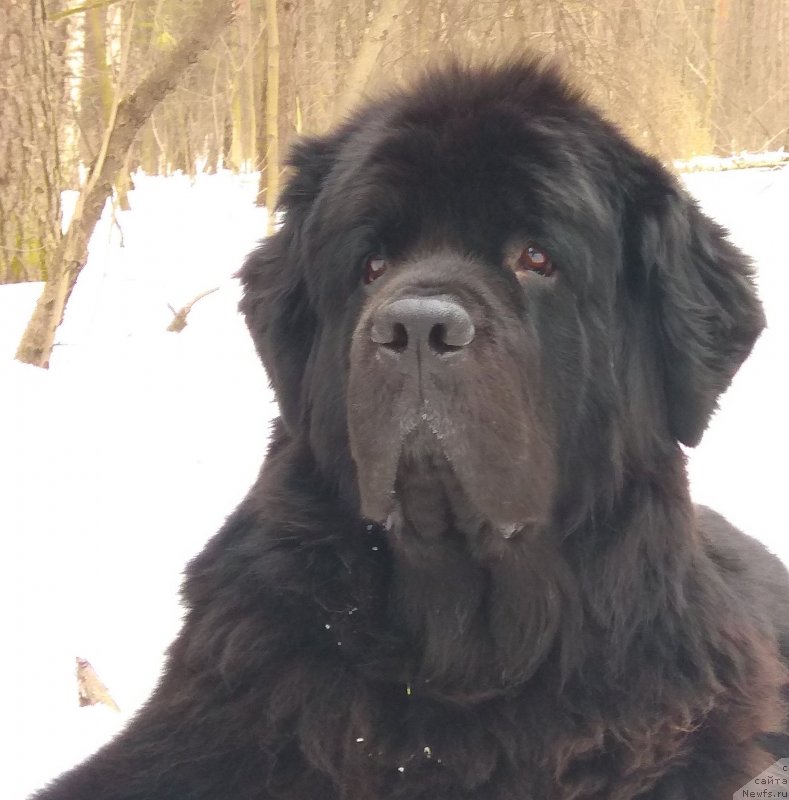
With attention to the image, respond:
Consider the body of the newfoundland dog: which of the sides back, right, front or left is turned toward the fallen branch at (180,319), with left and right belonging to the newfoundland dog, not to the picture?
right

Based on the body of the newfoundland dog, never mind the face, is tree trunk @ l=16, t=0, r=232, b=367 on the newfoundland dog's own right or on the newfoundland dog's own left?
on the newfoundland dog's own right

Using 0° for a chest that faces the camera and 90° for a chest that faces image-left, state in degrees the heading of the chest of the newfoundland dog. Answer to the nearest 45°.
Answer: approximately 45°

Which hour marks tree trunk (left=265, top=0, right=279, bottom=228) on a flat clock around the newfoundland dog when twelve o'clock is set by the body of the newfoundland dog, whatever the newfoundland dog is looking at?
The tree trunk is roughly at 4 o'clock from the newfoundland dog.

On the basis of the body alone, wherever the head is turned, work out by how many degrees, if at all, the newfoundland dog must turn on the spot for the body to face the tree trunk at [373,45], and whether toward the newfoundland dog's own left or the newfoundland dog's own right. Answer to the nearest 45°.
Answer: approximately 135° to the newfoundland dog's own right
